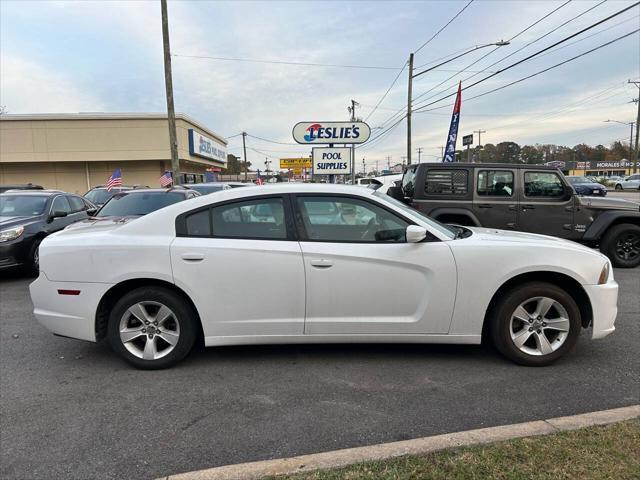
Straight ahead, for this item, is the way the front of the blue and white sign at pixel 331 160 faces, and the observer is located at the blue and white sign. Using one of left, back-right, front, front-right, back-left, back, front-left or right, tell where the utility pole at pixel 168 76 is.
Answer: front-right

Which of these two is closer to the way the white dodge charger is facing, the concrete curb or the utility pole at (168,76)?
the concrete curb

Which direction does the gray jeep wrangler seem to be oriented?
to the viewer's right

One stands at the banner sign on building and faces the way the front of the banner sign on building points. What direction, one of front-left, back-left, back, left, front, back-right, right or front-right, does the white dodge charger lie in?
front-right

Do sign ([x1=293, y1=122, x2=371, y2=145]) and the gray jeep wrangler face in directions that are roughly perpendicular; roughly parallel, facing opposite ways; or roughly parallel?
roughly perpendicular

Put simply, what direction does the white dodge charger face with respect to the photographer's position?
facing to the right of the viewer

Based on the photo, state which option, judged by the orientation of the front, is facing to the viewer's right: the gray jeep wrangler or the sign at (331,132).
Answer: the gray jeep wrangler

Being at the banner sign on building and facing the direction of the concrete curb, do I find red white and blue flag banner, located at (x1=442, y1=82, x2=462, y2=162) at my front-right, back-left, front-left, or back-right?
front-left

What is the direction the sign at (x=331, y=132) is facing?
toward the camera

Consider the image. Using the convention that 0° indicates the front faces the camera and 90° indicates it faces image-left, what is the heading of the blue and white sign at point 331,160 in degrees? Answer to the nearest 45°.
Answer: approximately 0°

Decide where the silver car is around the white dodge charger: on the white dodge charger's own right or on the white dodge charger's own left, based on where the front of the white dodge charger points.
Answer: on the white dodge charger's own left

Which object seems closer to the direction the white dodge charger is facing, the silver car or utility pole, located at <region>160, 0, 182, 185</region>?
the silver car

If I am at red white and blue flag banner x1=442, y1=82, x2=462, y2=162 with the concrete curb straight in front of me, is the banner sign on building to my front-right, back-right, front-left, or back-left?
back-right
